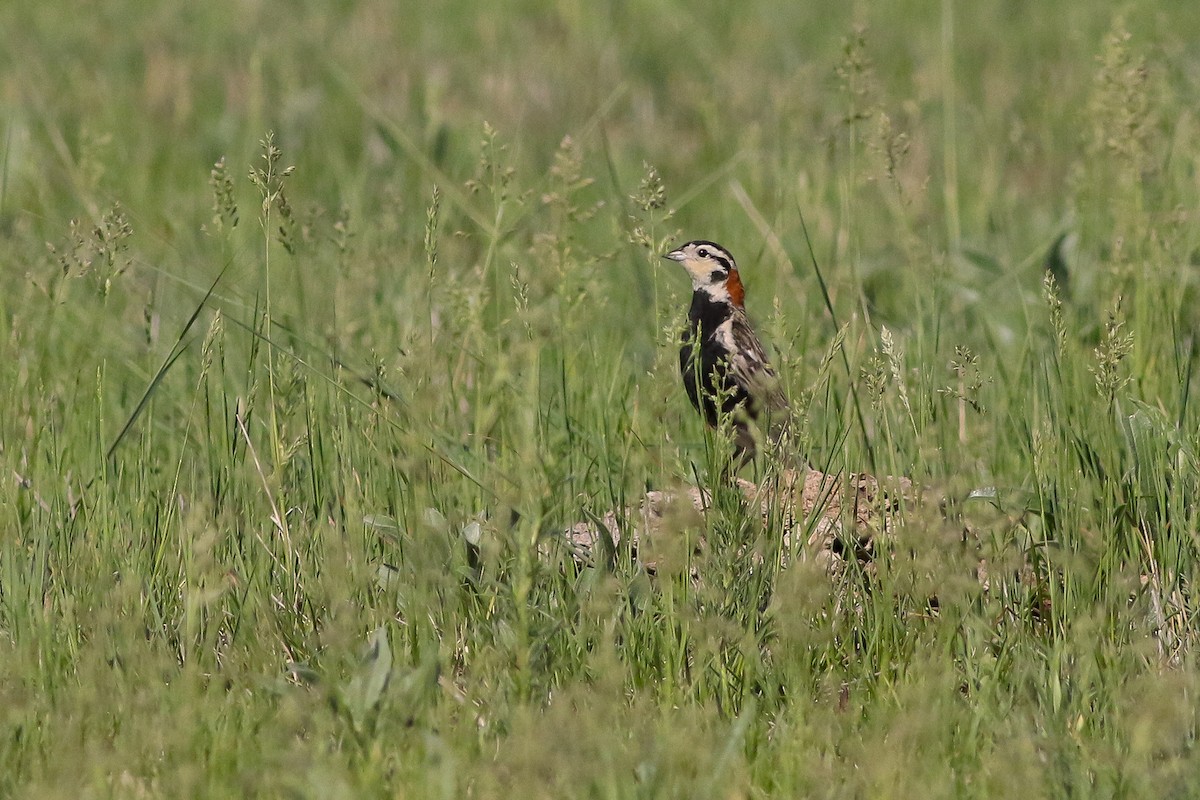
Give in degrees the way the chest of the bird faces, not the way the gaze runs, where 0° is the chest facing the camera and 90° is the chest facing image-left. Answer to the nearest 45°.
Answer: approximately 45°
